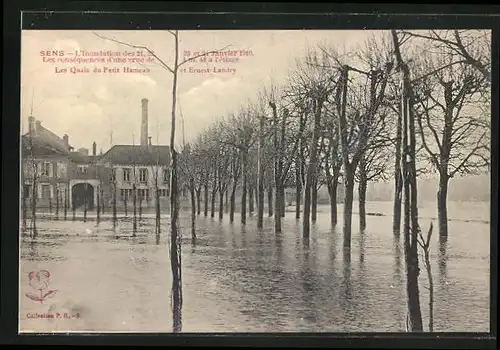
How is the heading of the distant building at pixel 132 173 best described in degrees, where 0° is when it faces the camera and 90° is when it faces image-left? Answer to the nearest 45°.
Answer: approximately 0°
